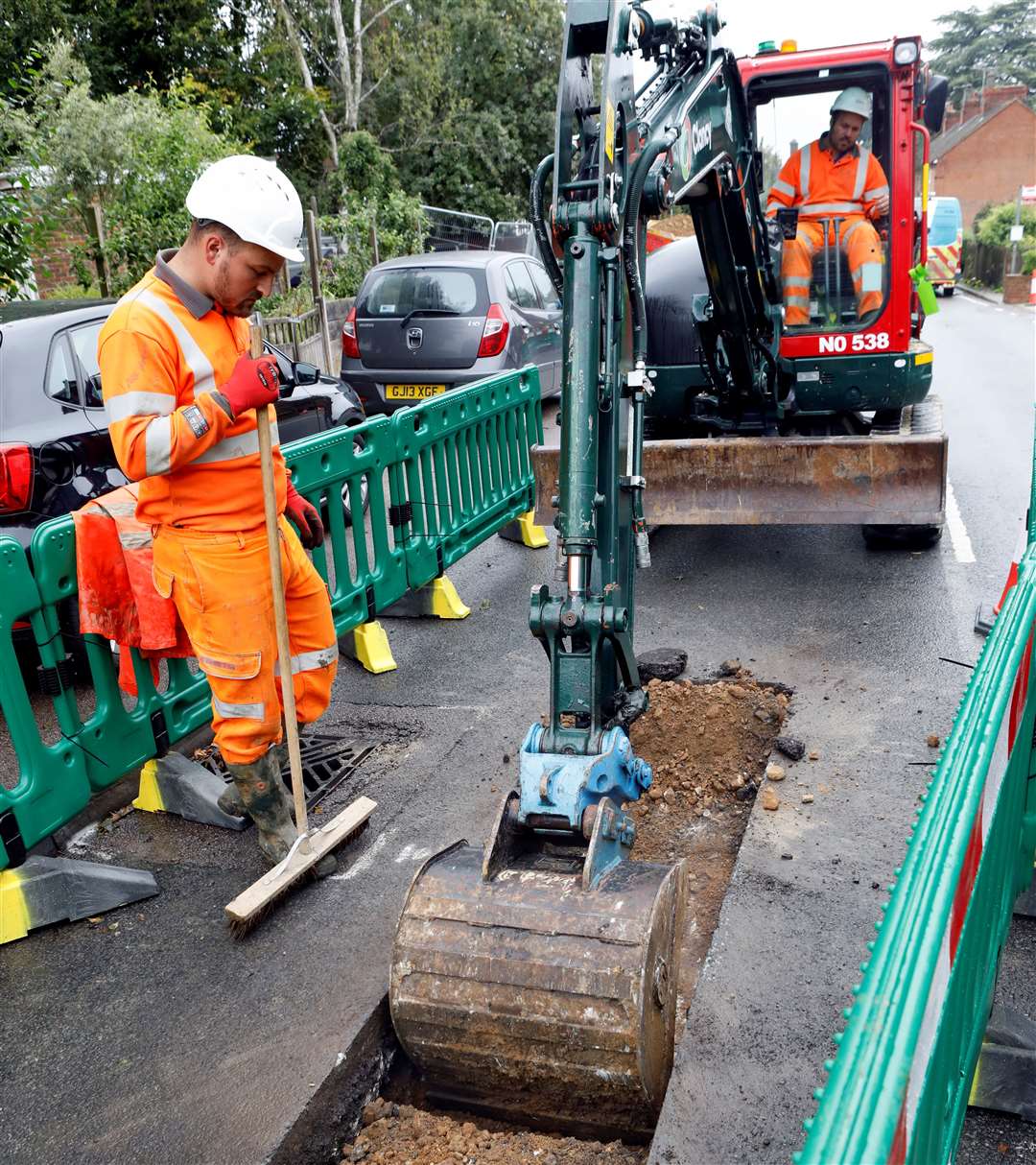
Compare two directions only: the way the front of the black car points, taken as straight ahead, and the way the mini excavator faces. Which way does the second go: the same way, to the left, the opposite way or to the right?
the opposite way

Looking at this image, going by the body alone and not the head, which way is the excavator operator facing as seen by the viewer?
toward the camera

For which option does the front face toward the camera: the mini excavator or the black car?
the mini excavator

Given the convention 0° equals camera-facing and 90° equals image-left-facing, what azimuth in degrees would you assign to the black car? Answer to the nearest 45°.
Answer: approximately 225°

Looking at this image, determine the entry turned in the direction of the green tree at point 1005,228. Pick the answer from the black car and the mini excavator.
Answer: the black car

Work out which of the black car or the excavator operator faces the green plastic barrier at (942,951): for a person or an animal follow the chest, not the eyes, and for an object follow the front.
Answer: the excavator operator

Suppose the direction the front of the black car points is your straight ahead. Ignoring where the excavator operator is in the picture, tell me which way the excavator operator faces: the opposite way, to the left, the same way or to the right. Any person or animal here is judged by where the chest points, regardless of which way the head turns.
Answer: the opposite way

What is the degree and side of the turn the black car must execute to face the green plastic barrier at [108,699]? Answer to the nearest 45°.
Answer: approximately 135° to its right

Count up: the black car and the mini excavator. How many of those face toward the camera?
1

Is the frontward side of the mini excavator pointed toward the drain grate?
no

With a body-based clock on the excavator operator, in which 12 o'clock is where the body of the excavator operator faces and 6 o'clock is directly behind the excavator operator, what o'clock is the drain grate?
The drain grate is roughly at 1 o'clock from the excavator operator.

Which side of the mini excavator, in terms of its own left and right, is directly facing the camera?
front

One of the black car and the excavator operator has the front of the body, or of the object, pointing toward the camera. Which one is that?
the excavator operator

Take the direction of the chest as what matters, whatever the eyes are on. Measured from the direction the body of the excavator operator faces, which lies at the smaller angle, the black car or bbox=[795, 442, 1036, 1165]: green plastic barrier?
the green plastic barrier

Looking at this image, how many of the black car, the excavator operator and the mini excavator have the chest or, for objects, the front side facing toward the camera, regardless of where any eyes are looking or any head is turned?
2

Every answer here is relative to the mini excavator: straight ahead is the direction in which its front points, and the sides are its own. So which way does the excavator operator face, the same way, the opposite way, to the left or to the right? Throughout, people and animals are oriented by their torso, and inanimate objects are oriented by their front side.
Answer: the same way
